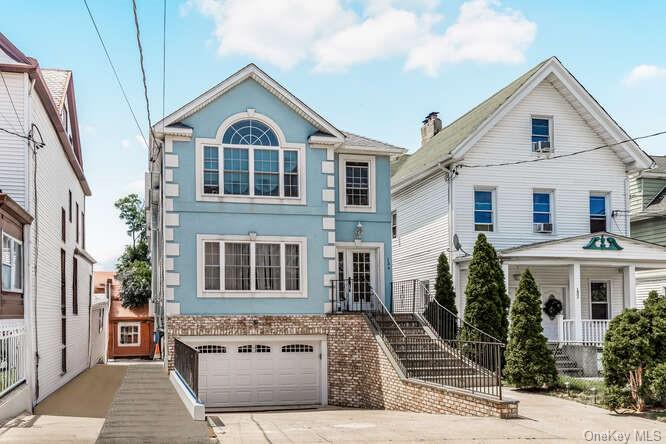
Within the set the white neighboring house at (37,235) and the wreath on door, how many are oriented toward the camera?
2

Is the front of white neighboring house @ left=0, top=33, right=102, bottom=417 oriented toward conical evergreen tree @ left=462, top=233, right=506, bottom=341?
no

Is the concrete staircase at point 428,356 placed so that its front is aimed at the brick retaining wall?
no

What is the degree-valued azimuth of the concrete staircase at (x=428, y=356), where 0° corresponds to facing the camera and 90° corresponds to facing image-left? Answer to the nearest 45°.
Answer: approximately 315°

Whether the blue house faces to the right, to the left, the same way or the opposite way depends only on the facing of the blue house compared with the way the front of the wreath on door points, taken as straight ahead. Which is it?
the same way

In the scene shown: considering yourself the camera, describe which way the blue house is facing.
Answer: facing the viewer

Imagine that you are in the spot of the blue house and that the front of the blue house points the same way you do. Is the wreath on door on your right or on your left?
on your left

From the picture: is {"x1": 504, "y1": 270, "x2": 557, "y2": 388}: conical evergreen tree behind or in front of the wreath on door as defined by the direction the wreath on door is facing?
in front

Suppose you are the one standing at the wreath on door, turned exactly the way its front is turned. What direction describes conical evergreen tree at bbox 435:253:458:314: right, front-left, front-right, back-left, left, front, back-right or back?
front-right

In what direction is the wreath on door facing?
toward the camera

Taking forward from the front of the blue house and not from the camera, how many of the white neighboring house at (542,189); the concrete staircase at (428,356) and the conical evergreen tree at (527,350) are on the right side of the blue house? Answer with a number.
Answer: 0

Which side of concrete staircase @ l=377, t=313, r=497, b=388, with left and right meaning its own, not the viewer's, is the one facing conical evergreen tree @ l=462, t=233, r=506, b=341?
left

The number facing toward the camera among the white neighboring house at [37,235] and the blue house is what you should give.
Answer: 2
